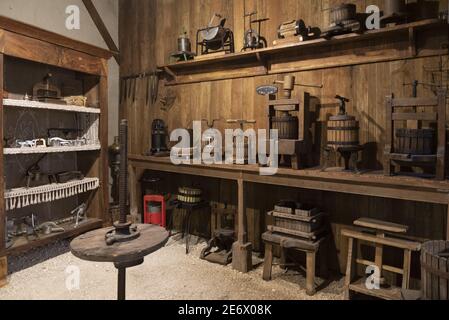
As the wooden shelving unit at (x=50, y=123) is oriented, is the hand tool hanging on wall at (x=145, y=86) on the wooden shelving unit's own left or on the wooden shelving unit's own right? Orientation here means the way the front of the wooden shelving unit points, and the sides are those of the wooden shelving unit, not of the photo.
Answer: on the wooden shelving unit's own left

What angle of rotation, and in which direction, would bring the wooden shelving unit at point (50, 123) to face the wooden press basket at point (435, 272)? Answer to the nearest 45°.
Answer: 0° — it already faces it

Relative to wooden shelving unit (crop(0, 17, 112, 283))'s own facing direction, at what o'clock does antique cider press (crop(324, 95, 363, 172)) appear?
The antique cider press is roughly at 12 o'clock from the wooden shelving unit.

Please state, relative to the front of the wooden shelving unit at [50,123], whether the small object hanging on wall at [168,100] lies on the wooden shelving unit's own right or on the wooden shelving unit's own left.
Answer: on the wooden shelving unit's own left

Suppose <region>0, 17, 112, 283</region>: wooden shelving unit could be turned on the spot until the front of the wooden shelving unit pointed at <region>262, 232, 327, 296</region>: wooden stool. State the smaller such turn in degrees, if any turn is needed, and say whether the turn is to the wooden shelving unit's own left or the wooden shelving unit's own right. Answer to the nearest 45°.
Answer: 0° — it already faces it

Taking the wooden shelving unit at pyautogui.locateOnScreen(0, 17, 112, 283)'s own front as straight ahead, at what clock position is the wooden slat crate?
The wooden slat crate is roughly at 12 o'clock from the wooden shelving unit.

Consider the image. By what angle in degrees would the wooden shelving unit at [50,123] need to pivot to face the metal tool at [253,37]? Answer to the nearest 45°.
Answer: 0° — it already faces it

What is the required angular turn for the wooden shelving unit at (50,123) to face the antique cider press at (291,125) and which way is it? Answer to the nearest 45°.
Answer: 0° — it already faces it

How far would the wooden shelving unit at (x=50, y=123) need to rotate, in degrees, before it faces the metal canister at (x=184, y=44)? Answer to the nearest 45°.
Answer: approximately 45° to its left

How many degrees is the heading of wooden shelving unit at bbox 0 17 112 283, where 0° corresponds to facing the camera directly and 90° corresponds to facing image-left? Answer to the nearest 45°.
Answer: approximately 315°

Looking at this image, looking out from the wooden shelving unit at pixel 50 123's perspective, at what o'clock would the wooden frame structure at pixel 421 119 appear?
The wooden frame structure is roughly at 12 o'clock from the wooden shelving unit.
